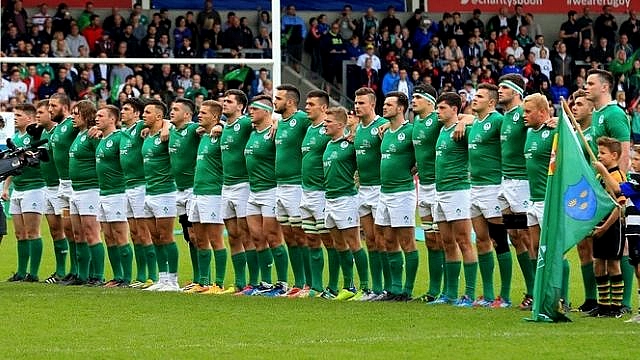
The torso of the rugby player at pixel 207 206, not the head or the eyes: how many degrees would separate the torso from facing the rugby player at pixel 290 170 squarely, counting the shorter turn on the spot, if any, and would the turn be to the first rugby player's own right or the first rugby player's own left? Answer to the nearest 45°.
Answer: approximately 90° to the first rugby player's own left

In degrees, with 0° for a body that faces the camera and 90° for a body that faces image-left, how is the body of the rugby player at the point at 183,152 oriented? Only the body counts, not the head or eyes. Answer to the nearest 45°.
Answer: approximately 45°

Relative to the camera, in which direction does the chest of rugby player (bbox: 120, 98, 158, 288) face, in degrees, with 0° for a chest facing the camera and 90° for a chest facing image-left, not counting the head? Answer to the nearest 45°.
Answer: approximately 45°

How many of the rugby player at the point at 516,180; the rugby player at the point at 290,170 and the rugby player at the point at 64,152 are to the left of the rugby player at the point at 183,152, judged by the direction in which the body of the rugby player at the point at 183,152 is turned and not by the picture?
2

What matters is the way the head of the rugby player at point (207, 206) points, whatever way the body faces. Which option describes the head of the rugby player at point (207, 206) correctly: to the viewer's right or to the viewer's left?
to the viewer's left

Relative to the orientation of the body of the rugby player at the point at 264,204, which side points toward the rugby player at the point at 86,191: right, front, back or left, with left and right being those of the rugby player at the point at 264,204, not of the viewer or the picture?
right
